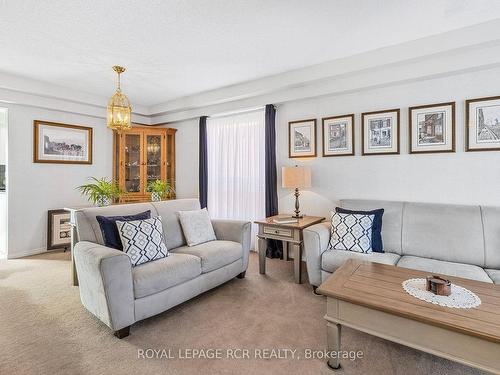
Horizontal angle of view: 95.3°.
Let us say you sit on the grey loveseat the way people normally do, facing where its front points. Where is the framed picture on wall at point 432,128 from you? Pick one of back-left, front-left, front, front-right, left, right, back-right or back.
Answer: front-left

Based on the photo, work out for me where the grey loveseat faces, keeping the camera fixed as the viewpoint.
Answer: facing the viewer and to the right of the viewer

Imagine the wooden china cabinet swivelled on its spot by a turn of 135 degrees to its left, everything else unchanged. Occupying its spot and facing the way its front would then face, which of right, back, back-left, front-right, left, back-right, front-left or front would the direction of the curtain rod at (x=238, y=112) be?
right

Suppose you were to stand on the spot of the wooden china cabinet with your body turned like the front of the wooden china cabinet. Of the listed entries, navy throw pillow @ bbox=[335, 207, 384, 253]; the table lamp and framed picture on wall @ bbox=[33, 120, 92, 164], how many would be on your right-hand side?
1

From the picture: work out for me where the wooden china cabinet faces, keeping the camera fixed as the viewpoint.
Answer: facing the viewer

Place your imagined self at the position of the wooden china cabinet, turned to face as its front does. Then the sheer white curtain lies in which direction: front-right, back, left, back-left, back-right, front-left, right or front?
front-left

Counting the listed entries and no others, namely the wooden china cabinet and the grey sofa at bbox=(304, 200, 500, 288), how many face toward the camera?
2

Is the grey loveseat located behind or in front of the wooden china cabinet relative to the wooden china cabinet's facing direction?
in front

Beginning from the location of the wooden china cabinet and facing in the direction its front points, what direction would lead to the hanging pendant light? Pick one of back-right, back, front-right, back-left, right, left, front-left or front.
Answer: front

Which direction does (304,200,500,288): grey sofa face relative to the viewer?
toward the camera
